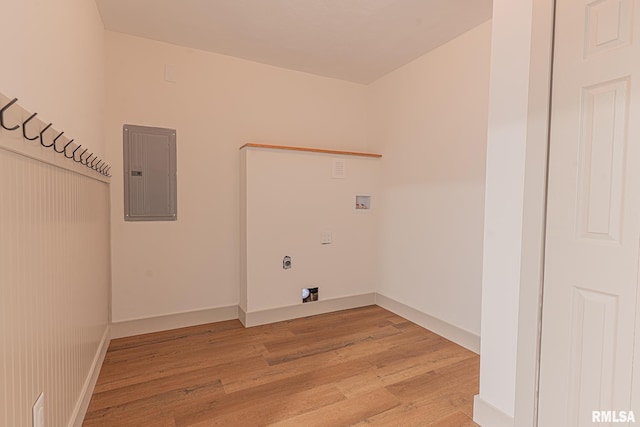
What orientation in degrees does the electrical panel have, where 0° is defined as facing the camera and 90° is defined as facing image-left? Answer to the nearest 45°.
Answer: approximately 0°

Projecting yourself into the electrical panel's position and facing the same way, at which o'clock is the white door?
The white door is roughly at 11 o'clock from the electrical panel.
